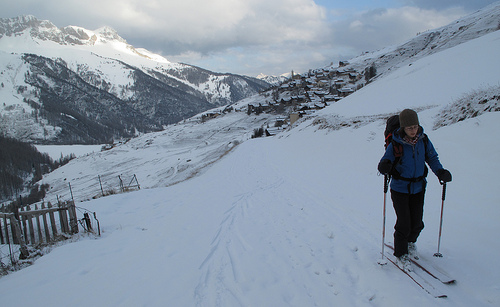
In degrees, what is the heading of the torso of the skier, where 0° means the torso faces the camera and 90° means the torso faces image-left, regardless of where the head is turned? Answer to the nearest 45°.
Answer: approximately 315°

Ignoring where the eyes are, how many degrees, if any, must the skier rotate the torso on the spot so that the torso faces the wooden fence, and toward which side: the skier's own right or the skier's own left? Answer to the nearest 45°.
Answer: approximately 135° to the skier's own right
